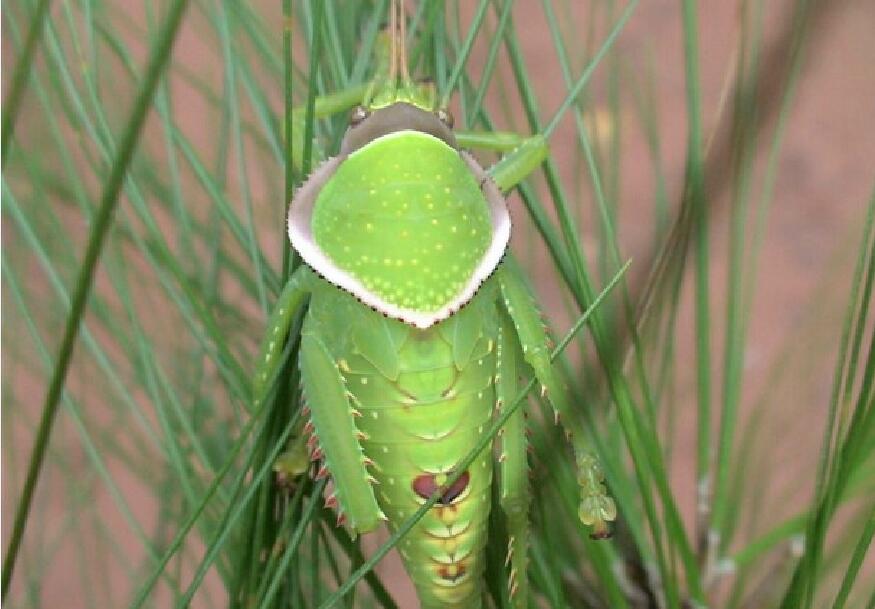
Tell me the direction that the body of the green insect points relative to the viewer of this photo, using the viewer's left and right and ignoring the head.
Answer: facing away from the viewer
